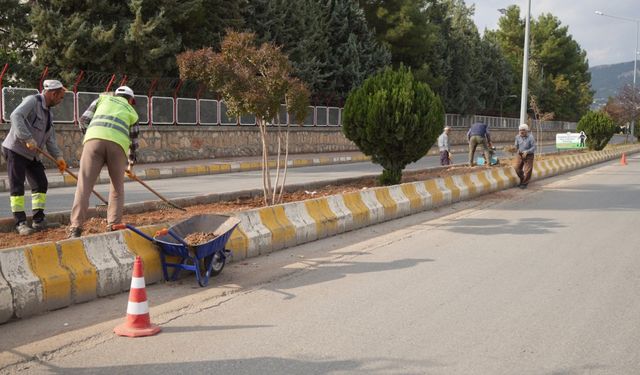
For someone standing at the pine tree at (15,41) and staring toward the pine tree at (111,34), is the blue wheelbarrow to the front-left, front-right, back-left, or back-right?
front-right

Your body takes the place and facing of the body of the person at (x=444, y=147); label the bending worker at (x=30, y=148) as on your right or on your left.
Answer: on your right

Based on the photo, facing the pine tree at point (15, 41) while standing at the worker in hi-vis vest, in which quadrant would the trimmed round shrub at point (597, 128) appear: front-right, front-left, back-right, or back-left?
front-right

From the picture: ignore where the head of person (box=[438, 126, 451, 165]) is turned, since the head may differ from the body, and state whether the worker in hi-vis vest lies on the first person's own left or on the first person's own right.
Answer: on the first person's own right

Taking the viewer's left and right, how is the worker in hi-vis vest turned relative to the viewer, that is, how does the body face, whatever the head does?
facing away from the viewer and to the right of the viewer

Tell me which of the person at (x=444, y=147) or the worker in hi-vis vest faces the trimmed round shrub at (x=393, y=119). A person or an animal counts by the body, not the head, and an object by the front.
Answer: the worker in hi-vis vest

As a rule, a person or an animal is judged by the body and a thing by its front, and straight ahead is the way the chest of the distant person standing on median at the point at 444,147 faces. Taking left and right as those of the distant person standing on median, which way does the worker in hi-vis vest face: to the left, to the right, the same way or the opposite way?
to the left

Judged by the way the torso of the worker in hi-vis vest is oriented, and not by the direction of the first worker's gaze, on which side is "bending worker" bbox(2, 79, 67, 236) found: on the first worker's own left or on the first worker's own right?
on the first worker's own left

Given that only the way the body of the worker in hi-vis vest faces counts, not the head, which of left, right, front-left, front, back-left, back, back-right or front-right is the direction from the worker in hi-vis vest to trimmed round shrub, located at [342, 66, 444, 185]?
front

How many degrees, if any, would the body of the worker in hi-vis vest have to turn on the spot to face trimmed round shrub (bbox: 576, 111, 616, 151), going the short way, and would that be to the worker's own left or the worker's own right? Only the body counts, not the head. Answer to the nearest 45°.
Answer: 0° — they already face it

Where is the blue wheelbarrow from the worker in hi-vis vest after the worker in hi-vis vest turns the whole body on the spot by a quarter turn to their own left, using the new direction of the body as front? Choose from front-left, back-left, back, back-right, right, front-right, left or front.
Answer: back

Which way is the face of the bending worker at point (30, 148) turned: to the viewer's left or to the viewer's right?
to the viewer's right
